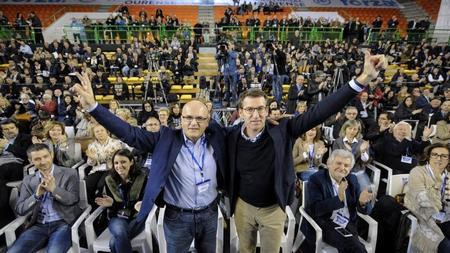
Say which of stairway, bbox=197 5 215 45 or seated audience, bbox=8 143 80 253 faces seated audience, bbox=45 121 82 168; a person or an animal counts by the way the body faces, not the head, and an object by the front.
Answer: the stairway

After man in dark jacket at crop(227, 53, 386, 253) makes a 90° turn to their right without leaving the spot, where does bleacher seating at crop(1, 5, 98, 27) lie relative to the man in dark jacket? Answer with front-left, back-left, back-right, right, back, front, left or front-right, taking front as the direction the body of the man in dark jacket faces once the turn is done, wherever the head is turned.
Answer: front-right

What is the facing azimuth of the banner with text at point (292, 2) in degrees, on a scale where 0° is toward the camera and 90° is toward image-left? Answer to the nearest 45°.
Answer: approximately 0°

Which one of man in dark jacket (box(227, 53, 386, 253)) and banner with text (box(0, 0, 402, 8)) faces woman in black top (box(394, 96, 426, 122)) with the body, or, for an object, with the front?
the banner with text

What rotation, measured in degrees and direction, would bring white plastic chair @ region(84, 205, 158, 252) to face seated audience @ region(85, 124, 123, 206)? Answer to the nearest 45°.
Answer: approximately 180°

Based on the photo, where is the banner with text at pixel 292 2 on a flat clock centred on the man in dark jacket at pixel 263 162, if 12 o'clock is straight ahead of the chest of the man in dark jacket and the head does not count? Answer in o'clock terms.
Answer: The banner with text is roughly at 6 o'clock from the man in dark jacket.

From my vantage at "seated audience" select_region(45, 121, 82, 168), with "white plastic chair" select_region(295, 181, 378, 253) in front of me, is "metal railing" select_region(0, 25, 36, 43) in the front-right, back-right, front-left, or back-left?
back-left

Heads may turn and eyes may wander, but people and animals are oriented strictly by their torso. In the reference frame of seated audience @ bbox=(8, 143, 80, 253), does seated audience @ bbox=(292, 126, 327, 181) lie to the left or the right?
on their left
